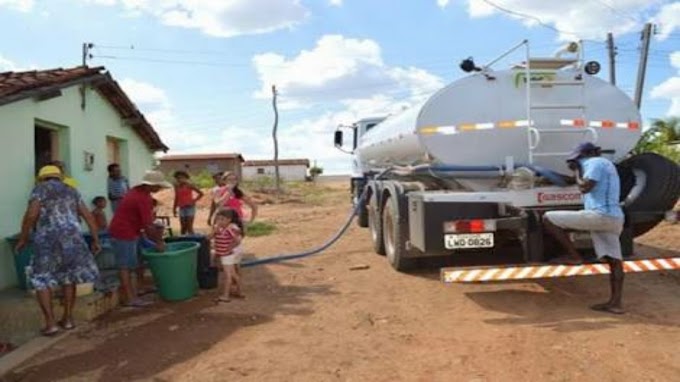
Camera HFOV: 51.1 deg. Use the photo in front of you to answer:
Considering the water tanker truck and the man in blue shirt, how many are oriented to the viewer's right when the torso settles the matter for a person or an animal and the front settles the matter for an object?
0

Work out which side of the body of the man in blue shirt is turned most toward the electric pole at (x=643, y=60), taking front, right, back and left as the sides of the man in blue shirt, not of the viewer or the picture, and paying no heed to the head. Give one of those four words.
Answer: right

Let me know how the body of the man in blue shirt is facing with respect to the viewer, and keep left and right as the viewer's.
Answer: facing to the left of the viewer

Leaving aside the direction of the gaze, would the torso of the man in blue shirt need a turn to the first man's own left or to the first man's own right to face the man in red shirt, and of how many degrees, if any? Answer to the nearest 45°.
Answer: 0° — they already face them

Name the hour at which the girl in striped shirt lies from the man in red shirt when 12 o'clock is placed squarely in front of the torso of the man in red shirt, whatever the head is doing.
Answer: The girl in striped shirt is roughly at 12 o'clock from the man in red shirt.

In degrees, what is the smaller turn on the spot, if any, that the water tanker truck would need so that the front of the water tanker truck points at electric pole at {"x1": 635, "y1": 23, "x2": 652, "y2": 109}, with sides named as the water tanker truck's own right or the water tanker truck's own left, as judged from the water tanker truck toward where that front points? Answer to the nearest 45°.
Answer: approximately 45° to the water tanker truck's own right

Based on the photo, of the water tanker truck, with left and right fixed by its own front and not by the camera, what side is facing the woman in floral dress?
left

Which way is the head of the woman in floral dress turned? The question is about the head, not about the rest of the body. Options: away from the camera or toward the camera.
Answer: away from the camera

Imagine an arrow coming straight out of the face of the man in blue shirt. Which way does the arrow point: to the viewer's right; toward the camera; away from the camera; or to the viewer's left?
to the viewer's left

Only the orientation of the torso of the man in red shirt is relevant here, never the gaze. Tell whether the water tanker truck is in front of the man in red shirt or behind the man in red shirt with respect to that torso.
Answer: in front

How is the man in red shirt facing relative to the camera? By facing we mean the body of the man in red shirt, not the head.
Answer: to the viewer's right

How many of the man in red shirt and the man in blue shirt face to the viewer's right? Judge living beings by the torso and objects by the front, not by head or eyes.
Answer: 1

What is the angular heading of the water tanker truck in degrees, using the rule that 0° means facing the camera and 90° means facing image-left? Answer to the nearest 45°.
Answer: approximately 135°

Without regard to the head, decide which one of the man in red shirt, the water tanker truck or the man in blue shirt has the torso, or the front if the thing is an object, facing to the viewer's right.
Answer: the man in red shirt
